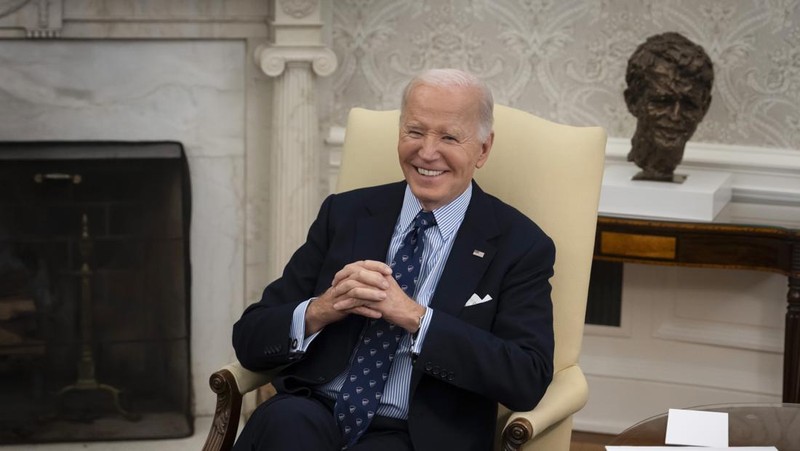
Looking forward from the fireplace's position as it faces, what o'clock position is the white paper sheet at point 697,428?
The white paper sheet is roughly at 11 o'clock from the fireplace.

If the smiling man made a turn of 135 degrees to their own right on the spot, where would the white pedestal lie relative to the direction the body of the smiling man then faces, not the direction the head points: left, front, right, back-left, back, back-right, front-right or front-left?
front-right

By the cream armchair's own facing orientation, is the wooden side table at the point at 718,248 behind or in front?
behind

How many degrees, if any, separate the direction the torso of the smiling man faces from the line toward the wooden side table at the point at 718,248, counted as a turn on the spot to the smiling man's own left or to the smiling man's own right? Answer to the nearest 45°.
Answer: approximately 180°

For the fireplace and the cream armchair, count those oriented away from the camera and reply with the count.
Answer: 0

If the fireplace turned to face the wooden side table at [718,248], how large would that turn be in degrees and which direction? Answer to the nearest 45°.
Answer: approximately 45° to its left

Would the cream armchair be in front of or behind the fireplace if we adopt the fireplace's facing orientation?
in front

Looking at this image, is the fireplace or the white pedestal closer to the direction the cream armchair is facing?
the fireplace

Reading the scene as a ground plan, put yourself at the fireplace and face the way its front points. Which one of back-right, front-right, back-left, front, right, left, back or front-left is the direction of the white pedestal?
front-left

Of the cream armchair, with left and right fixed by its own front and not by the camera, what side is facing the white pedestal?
back
